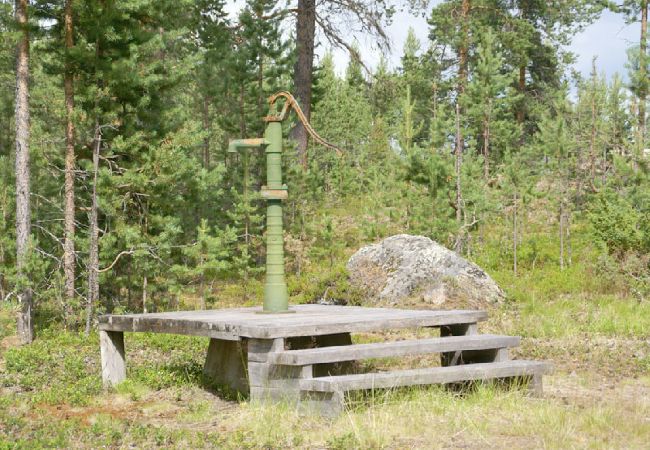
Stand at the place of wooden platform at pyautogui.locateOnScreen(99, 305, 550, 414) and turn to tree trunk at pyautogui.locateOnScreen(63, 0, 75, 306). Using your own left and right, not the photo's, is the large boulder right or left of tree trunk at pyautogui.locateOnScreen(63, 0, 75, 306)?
right

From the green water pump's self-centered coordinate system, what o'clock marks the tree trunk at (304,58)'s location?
The tree trunk is roughly at 3 o'clock from the green water pump.

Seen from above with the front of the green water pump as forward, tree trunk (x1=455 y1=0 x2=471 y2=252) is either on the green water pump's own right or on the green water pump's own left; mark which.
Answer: on the green water pump's own right

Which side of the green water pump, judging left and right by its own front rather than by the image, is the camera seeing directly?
left

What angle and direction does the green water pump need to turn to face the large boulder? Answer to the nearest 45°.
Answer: approximately 135° to its right

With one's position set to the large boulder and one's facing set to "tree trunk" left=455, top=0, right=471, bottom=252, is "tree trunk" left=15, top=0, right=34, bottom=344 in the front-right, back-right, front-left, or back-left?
back-left
